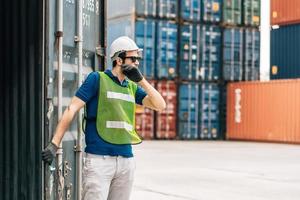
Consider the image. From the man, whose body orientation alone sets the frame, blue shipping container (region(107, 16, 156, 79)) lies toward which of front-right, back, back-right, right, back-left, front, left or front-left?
back-left

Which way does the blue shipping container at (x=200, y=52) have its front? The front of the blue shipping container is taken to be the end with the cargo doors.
toward the camera

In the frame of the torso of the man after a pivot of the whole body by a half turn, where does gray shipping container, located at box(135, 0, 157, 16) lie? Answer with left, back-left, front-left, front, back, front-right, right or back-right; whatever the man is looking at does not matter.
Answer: front-right

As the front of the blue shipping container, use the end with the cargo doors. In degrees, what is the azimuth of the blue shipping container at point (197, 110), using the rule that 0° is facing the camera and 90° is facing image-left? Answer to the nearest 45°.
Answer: approximately 0°

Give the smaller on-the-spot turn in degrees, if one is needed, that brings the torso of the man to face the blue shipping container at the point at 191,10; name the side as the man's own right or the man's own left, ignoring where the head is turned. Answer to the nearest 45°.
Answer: approximately 135° to the man's own left

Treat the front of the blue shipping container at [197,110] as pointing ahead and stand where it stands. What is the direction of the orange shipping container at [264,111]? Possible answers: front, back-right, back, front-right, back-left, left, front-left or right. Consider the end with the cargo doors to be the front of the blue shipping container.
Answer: left

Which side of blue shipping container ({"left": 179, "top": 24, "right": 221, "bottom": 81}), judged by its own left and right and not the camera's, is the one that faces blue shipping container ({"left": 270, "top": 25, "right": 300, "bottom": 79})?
left

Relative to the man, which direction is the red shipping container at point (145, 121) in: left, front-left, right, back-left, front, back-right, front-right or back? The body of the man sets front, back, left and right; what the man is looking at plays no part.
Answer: back-left

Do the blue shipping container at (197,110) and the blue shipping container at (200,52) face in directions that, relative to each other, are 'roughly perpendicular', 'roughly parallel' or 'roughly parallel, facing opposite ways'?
roughly parallel

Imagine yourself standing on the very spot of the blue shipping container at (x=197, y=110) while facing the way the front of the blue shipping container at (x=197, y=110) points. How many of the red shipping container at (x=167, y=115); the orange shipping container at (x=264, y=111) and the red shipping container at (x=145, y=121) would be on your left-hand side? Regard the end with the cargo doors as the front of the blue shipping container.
1

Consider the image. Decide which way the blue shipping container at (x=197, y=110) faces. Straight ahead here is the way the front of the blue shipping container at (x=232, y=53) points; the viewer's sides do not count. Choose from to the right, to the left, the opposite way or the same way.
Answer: the same way

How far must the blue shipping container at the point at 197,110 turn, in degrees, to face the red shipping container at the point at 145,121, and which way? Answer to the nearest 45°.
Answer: approximately 45° to its right

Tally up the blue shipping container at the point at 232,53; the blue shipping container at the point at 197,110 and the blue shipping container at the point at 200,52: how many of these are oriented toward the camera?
3
